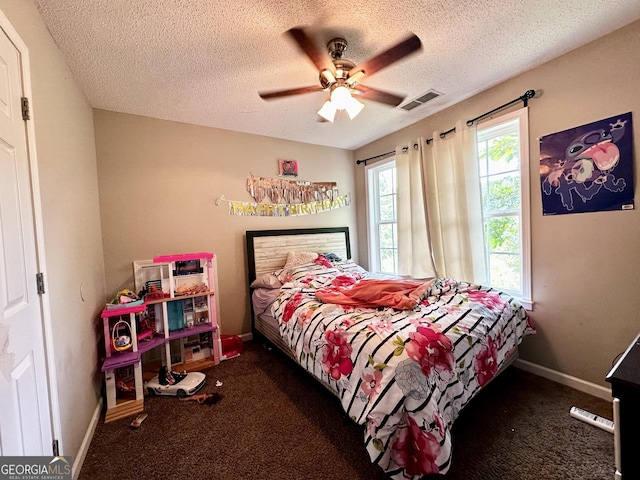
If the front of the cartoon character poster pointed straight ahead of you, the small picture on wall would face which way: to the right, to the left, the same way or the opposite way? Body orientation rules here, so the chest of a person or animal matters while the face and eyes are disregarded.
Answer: to the left

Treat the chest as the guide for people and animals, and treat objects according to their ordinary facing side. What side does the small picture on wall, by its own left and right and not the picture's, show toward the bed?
front

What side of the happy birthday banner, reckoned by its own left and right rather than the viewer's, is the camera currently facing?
front

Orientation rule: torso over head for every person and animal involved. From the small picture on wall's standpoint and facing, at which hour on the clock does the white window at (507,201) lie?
The white window is roughly at 10 o'clock from the small picture on wall.

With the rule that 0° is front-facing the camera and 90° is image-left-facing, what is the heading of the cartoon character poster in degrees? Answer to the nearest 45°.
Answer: approximately 45°

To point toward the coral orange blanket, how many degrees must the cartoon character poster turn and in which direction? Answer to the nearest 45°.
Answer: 0° — it already faces it

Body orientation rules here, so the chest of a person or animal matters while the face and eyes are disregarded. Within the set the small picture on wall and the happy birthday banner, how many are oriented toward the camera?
2

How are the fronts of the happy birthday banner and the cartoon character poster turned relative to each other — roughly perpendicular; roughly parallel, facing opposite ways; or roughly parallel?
roughly perpendicular

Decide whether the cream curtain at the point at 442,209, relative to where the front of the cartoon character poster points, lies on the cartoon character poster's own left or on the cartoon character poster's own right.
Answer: on the cartoon character poster's own right

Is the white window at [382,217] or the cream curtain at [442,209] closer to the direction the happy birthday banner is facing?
the cream curtain

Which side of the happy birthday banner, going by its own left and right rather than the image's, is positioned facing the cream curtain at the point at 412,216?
left

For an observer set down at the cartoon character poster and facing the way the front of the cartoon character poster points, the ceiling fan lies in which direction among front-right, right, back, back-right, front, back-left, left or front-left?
front

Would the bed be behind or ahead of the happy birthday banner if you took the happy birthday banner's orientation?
ahead
